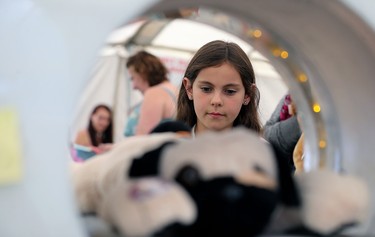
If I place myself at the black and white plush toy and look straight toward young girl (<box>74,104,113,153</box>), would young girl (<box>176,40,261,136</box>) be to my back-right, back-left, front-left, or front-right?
front-right

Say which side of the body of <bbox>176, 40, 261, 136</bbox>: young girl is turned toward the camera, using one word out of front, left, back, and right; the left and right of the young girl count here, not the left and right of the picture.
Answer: front

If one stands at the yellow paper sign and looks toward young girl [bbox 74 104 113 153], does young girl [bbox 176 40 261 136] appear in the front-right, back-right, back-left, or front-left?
front-right

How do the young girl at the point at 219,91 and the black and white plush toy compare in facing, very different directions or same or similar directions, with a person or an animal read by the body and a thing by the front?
same or similar directions

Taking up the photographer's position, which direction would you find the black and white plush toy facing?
facing the viewer

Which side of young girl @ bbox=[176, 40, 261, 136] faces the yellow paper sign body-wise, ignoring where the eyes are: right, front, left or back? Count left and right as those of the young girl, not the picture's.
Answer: front

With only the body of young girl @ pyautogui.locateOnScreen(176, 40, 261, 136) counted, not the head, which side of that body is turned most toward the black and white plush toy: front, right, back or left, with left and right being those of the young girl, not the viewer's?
front

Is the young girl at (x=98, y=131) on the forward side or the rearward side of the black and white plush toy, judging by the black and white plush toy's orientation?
on the rearward side

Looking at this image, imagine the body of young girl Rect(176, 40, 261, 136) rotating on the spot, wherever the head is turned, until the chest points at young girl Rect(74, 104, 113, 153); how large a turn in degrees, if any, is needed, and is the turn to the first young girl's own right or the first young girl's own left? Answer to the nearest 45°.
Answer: approximately 135° to the first young girl's own right

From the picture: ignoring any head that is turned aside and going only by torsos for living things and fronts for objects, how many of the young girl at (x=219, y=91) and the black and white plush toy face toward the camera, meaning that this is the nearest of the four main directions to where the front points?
2

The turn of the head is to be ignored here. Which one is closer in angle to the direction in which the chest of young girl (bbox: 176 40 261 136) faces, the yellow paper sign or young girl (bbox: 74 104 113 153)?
the yellow paper sign
